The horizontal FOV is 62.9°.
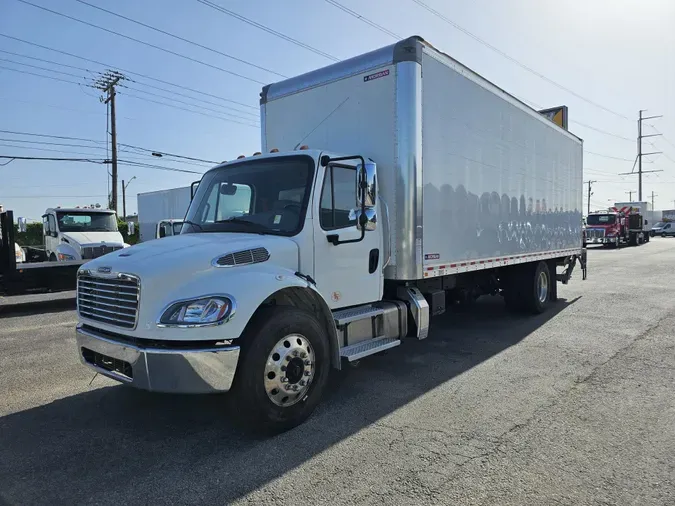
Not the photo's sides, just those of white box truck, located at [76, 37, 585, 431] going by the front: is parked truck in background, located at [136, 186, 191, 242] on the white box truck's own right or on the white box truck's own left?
on the white box truck's own right

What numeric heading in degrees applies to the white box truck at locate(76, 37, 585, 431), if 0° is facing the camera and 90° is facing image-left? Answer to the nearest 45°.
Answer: approximately 45°

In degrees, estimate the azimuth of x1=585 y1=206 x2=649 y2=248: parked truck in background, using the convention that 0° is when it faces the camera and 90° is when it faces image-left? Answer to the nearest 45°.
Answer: approximately 45°

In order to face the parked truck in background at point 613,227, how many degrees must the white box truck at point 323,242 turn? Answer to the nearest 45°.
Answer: approximately 180°
